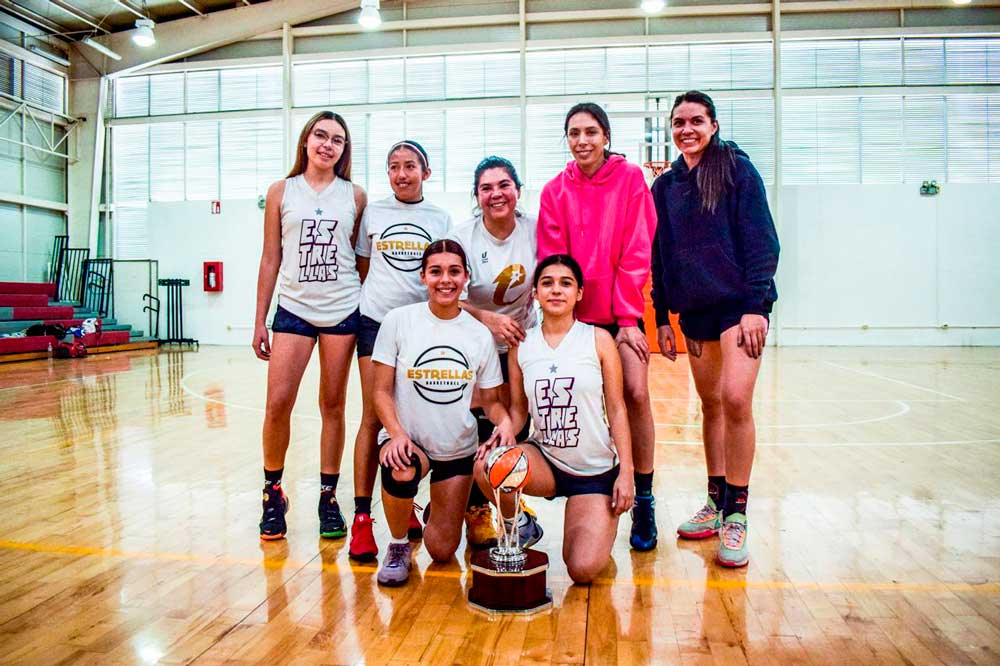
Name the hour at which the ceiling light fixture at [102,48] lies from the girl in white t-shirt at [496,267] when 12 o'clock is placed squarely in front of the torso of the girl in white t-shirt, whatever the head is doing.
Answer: The ceiling light fixture is roughly at 5 o'clock from the girl in white t-shirt.

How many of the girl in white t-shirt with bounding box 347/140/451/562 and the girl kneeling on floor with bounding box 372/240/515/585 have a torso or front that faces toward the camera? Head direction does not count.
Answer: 2

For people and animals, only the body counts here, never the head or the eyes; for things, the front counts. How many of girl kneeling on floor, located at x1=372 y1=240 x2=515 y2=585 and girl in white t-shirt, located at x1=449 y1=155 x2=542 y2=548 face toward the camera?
2

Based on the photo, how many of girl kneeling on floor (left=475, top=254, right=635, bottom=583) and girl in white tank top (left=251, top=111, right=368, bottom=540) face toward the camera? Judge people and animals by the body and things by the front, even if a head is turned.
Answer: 2

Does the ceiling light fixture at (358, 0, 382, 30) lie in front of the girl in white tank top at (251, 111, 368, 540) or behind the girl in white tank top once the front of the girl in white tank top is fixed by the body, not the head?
behind

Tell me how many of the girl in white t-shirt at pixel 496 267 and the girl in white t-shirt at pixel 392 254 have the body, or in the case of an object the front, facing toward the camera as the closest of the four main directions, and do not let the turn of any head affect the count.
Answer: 2

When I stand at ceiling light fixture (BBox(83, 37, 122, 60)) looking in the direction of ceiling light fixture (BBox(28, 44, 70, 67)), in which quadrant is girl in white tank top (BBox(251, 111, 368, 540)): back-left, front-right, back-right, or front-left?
back-left
